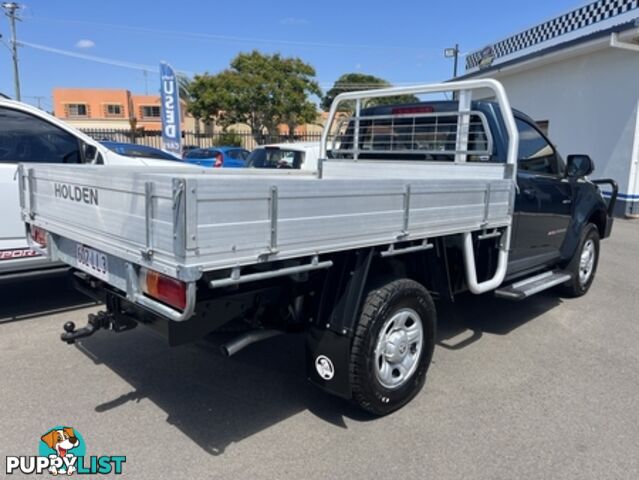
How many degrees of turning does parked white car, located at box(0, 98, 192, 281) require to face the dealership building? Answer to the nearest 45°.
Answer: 0° — it already faces it

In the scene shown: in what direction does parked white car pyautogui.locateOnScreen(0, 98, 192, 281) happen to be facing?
to the viewer's right

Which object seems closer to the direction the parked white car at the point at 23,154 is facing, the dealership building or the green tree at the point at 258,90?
the dealership building

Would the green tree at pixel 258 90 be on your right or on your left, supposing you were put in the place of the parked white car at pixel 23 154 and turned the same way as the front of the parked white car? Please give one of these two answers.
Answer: on your left

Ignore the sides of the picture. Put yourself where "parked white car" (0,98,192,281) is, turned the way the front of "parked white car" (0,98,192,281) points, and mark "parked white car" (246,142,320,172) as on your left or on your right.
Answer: on your left

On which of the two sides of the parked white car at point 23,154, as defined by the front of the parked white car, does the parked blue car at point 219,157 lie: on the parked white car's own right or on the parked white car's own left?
on the parked white car's own left
